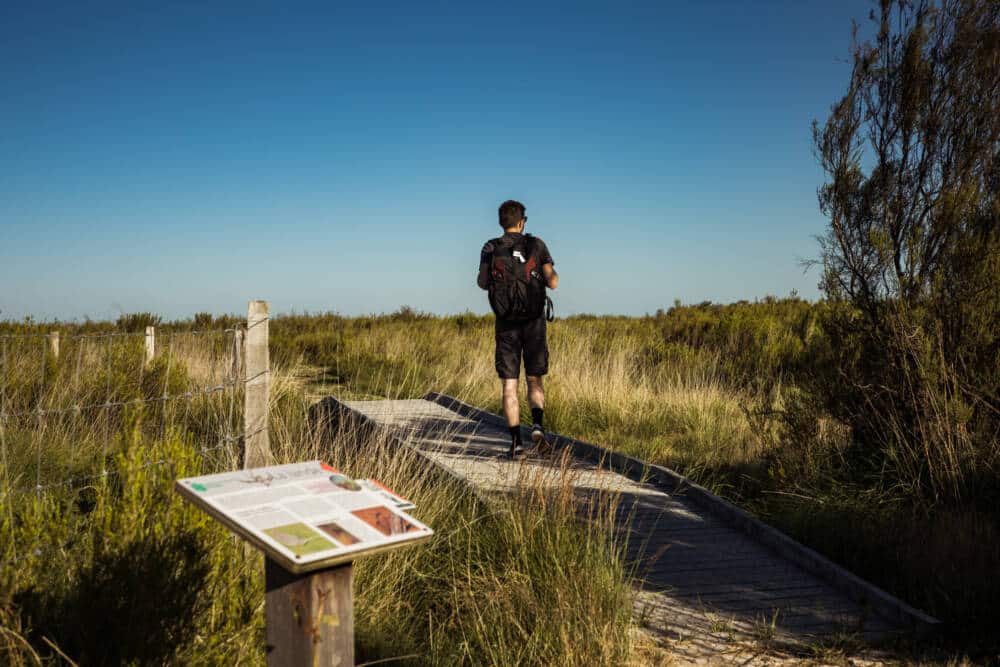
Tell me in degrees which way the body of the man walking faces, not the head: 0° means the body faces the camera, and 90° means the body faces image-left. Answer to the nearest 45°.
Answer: approximately 180°

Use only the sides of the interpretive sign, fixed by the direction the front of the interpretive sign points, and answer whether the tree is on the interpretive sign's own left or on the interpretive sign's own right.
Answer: on the interpretive sign's own left

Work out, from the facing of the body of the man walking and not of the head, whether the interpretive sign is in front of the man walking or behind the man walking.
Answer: behind

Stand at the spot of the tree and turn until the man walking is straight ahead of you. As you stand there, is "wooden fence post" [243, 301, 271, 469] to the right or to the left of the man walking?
left

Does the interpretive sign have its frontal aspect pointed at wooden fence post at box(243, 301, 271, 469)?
no

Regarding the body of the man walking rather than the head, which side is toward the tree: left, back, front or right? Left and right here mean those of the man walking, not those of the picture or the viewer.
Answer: right

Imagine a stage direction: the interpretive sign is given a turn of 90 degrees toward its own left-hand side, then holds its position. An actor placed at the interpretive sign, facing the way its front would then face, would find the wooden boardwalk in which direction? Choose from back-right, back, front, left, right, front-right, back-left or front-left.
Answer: front

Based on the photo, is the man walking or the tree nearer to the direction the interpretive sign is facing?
the tree

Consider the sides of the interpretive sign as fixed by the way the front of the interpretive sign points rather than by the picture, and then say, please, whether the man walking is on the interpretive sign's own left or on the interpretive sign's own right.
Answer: on the interpretive sign's own left

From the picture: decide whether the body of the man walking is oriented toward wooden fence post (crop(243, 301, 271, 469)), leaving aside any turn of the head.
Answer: no

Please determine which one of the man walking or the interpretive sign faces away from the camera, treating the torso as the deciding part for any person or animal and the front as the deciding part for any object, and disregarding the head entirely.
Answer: the man walking

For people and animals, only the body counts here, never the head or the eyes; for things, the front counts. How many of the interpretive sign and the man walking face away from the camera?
1

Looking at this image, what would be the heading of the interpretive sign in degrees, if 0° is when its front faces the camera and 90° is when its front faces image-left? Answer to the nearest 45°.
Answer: approximately 315°
